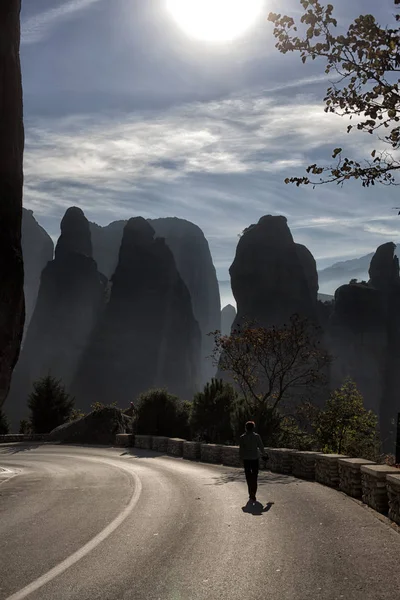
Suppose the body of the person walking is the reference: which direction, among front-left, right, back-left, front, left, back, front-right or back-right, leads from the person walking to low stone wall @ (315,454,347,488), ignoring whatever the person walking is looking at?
front-right

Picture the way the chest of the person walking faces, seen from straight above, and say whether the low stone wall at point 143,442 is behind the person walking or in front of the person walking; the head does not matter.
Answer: in front

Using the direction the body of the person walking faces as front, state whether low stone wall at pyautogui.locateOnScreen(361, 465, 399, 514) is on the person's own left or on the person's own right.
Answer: on the person's own right

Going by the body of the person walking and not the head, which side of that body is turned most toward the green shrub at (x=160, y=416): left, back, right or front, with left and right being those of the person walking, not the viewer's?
front

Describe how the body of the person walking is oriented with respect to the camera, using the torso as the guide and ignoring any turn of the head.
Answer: away from the camera

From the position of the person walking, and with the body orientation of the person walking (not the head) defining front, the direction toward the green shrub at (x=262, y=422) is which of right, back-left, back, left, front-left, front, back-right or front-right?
front

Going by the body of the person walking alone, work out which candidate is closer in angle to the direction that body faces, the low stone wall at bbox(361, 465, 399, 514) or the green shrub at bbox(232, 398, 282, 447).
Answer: the green shrub

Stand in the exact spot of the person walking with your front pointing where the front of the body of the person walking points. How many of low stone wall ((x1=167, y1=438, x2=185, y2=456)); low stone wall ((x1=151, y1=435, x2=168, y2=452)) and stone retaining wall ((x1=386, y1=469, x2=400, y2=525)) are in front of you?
2

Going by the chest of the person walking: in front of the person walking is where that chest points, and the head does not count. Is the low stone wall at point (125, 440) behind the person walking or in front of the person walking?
in front

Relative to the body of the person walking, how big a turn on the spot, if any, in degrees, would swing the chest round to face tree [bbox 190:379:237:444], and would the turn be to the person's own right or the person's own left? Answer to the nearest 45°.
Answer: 0° — they already face it

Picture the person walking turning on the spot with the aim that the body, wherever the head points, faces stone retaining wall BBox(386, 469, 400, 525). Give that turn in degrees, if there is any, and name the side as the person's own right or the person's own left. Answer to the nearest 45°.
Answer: approximately 135° to the person's own right

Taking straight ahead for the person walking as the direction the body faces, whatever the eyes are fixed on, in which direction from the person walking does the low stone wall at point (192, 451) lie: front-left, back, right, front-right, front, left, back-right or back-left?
front

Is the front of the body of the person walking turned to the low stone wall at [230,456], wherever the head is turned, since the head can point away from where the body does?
yes

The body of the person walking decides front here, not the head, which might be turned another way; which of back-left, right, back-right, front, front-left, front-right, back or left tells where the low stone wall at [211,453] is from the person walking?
front
